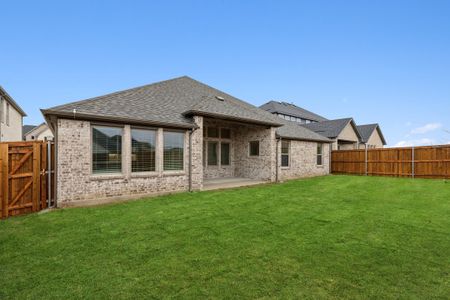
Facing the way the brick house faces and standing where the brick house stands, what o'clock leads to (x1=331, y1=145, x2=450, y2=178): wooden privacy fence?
The wooden privacy fence is roughly at 4 o'clock from the brick house.

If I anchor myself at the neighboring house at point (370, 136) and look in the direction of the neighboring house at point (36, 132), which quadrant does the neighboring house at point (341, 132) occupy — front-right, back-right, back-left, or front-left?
front-left

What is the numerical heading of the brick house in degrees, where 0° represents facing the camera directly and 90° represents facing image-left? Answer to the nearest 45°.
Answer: approximately 135°

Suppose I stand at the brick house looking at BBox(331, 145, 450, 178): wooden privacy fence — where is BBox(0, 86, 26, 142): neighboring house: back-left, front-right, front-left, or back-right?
back-left

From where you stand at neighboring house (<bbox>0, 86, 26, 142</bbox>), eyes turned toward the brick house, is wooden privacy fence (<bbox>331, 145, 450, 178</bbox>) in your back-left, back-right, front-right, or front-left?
front-left

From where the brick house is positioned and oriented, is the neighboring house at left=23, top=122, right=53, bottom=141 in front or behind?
in front

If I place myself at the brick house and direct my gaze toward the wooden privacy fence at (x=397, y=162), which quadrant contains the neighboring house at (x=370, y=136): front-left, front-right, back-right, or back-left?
front-left

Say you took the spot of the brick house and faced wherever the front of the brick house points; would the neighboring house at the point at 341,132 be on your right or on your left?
on your right

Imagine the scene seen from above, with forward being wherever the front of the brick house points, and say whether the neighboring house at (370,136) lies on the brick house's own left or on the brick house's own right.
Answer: on the brick house's own right
